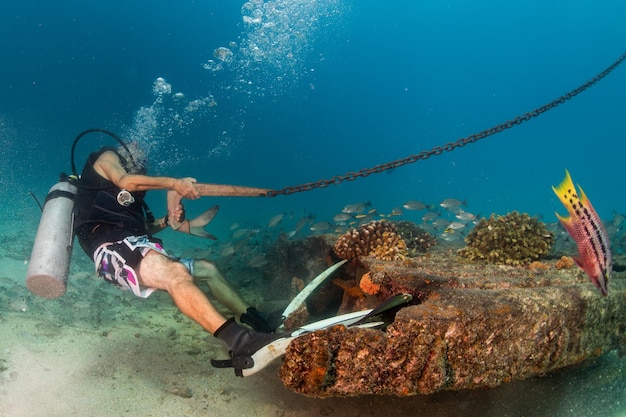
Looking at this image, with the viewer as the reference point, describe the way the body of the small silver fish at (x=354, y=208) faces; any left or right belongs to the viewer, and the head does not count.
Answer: facing to the left of the viewer

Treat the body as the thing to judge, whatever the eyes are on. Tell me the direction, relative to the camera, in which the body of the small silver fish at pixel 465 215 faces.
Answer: to the viewer's left

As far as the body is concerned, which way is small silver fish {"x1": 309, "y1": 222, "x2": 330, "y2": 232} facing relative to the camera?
to the viewer's left

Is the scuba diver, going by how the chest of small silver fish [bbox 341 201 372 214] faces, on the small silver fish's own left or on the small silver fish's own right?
on the small silver fish's own left

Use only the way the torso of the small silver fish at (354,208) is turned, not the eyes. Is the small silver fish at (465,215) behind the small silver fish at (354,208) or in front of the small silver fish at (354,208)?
behind

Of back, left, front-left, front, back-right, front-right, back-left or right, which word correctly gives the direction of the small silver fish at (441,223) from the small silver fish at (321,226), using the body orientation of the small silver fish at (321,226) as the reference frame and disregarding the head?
back

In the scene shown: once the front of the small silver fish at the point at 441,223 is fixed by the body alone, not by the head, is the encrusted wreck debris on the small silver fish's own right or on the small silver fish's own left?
on the small silver fish's own left
